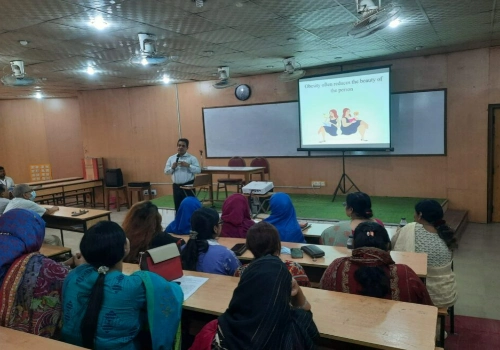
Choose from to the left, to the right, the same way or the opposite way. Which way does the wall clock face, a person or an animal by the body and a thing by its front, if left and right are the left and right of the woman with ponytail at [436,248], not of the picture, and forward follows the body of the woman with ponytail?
the opposite way

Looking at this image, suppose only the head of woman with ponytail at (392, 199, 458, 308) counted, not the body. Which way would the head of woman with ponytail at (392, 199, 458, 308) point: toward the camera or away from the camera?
away from the camera

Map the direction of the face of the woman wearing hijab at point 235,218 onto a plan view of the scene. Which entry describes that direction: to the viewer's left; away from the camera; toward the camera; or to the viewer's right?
away from the camera

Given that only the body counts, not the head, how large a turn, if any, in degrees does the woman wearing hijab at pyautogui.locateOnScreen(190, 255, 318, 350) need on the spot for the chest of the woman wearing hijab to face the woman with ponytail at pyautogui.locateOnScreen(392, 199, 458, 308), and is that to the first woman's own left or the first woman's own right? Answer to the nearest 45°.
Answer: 0° — they already face them

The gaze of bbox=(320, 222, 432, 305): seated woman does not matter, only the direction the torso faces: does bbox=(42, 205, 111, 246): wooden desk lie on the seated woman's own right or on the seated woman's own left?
on the seated woman's own left

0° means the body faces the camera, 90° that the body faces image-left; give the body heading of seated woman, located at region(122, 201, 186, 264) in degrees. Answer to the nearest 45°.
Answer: approximately 225°

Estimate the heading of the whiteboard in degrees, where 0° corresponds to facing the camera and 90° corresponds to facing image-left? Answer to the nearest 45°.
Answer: approximately 0°

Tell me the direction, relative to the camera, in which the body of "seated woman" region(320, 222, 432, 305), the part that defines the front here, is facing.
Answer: away from the camera

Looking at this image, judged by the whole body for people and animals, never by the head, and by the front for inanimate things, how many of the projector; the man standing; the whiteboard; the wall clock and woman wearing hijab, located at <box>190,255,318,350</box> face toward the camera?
3

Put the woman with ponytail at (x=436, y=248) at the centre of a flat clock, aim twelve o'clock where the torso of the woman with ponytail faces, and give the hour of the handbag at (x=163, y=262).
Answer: The handbag is roughly at 9 o'clock from the woman with ponytail.

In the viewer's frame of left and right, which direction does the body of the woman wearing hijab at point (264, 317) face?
facing away from the viewer and to the right of the viewer

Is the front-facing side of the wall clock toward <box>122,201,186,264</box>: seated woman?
yes
